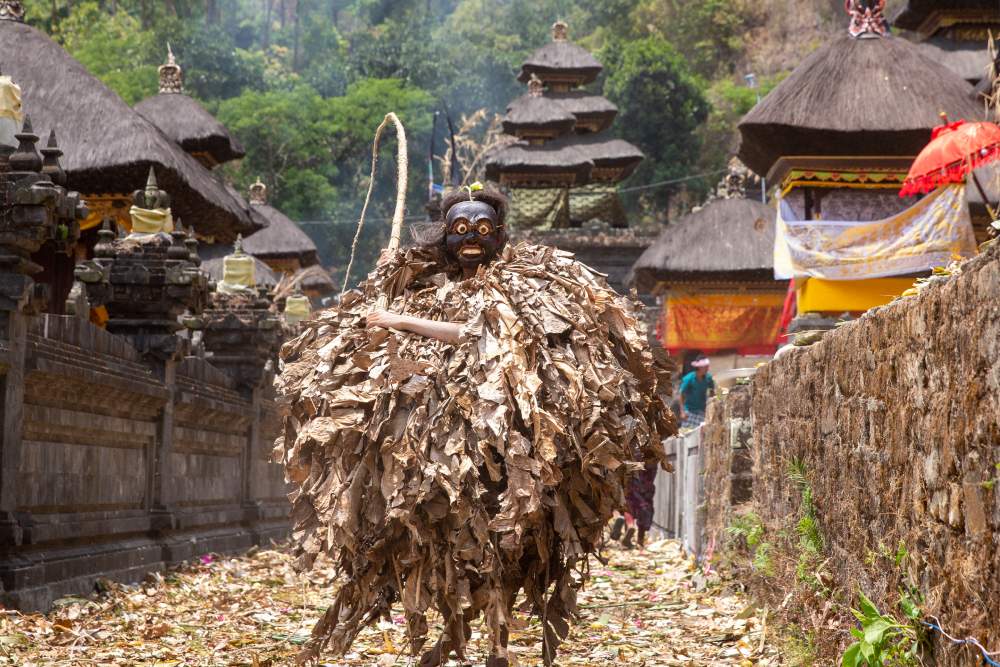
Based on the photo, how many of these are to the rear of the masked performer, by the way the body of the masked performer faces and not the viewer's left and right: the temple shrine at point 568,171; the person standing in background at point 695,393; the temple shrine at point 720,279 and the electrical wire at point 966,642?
3

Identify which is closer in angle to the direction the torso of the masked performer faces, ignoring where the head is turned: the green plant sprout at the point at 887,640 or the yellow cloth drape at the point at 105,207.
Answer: the green plant sprout

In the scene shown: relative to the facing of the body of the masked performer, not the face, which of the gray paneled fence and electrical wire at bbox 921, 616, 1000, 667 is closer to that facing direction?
the electrical wire

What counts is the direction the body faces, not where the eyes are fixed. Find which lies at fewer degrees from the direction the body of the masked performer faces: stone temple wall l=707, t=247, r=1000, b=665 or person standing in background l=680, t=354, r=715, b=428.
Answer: the stone temple wall

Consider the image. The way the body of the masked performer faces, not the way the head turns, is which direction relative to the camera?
toward the camera

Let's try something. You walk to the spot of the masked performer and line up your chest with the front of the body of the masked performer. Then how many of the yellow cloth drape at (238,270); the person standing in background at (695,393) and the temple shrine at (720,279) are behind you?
3

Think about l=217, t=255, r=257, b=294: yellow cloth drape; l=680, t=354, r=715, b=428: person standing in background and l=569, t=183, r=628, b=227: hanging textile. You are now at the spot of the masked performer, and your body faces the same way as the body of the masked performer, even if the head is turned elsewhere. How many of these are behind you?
3

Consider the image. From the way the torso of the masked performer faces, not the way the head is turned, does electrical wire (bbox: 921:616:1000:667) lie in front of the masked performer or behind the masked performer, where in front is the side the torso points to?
in front

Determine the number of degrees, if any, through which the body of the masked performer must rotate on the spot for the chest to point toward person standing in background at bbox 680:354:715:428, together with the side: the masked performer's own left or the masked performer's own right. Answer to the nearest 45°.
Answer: approximately 180°

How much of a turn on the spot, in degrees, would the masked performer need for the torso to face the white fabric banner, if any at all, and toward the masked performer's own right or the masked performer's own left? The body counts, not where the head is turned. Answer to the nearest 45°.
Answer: approximately 135° to the masked performer's own left

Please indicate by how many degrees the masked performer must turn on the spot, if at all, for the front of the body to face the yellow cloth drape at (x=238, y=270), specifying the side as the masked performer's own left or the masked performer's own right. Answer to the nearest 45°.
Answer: approximately 180°

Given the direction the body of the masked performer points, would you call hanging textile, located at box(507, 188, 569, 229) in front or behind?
behind

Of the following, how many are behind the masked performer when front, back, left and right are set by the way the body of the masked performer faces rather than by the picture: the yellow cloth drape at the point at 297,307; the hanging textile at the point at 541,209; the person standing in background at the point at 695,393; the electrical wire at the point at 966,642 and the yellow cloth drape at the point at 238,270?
4

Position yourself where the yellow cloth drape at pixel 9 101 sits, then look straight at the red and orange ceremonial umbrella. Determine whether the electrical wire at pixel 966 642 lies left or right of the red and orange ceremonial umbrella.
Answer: right

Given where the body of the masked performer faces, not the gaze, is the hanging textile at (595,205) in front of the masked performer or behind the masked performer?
behind

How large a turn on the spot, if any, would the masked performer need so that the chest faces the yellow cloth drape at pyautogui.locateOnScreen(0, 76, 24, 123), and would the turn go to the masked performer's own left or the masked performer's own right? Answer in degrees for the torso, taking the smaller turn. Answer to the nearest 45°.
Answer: approximately 135° to the masked performer's own right

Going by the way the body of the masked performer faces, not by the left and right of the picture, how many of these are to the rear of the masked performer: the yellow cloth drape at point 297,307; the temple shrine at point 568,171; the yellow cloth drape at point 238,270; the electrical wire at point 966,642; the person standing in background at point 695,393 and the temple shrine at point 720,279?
5

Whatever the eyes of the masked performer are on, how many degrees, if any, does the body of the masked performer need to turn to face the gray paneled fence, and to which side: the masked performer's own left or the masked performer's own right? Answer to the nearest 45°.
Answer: approximately 180°

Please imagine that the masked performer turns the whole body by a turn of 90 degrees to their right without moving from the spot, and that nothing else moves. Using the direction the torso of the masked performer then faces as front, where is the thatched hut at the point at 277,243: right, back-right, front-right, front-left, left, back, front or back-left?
right
